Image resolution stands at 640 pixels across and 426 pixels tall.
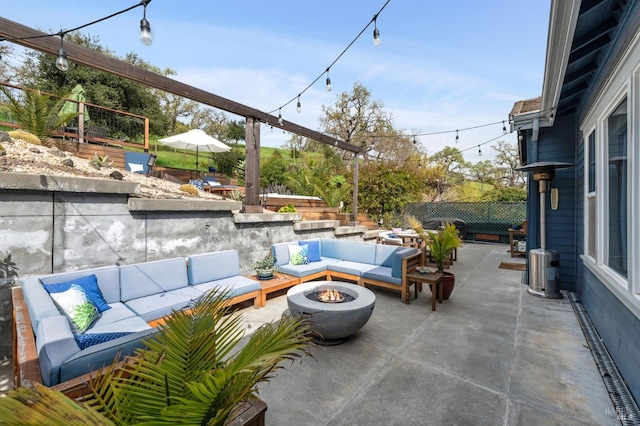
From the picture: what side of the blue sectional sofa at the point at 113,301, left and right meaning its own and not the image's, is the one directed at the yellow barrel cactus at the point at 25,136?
back

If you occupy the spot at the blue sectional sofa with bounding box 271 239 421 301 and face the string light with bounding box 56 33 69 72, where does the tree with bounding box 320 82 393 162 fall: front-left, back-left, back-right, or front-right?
back-right

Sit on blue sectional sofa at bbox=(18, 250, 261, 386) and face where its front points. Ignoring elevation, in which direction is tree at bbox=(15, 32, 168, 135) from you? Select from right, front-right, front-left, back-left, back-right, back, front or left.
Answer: back-left

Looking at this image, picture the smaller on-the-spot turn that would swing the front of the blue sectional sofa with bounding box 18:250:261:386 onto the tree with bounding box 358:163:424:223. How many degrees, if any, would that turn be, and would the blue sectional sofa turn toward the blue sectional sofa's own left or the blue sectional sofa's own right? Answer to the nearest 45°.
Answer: approximately 90° to the blue sectional sofa's own left

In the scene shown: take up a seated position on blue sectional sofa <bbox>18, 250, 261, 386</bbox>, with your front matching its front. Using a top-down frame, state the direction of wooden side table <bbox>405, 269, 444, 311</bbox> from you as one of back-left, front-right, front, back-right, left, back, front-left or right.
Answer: front-left

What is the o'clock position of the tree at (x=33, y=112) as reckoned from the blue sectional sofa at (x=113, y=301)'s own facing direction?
The tree is roughly at 7 o'clock from the blue sectional sofa.

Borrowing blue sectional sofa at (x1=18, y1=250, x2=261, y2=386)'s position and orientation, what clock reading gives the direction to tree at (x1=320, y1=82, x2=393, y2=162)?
The tree is roughly at 9 o'clock from the blue sectional sofa.

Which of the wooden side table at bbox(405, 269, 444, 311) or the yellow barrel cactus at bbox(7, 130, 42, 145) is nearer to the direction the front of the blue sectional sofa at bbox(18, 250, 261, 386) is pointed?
the wooden side table

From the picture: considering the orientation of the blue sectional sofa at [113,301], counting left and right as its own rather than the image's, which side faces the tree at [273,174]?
left

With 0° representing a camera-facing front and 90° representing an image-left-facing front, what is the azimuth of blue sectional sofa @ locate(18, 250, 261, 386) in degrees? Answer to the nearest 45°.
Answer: approximately 315°

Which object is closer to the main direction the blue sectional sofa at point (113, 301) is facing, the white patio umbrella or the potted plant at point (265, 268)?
the potted plant

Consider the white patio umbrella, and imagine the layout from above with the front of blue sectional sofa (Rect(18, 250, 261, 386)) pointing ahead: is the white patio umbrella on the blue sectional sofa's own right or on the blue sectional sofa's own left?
on the blue sectional sofa's own left
